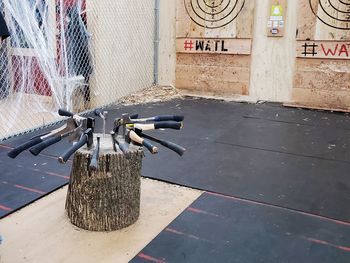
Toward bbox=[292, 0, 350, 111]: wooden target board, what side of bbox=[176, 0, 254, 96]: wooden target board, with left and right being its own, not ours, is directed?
left

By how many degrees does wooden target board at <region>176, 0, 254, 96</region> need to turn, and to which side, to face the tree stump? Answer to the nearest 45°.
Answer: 0° — it already faces it

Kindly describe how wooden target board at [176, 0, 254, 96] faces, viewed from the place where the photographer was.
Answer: facing the viewer

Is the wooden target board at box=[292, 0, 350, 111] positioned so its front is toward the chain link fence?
no

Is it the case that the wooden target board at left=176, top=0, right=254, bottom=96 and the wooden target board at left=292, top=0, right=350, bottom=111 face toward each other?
no

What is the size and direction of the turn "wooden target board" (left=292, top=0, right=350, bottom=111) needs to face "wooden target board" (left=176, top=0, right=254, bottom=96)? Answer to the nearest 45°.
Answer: approximately 90° to its right

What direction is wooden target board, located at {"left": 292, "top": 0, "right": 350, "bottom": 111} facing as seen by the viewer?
toward the camera

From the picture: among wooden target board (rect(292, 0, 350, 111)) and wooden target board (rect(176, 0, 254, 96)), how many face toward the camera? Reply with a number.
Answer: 2

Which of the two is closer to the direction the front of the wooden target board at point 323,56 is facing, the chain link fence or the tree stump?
the tree stump

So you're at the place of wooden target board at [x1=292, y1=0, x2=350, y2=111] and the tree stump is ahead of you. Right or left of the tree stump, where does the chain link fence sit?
right

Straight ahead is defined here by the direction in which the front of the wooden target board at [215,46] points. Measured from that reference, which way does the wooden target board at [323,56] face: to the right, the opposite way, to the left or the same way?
the same way
